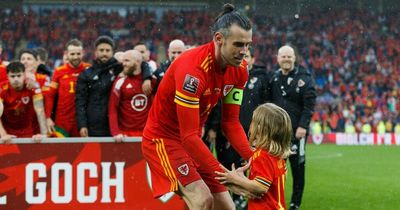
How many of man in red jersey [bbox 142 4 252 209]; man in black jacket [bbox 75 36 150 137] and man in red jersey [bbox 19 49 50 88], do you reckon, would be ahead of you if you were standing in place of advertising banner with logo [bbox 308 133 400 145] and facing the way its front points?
3

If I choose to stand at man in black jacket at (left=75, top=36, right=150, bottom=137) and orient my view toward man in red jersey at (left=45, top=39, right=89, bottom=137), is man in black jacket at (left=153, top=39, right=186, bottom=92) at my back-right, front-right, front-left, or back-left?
back-right

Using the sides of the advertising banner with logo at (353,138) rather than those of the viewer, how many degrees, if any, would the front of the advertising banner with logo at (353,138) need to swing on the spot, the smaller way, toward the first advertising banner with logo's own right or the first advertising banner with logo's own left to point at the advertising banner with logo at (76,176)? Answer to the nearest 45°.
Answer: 0° — it already faces it

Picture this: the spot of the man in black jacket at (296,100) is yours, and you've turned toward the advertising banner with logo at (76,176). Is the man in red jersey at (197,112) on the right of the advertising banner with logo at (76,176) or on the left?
left

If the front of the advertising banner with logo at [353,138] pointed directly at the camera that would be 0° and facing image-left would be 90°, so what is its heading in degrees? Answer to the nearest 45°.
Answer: approximately 0°

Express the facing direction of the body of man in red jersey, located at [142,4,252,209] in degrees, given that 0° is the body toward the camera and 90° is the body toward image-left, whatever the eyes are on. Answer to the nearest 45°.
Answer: approximately 315°
